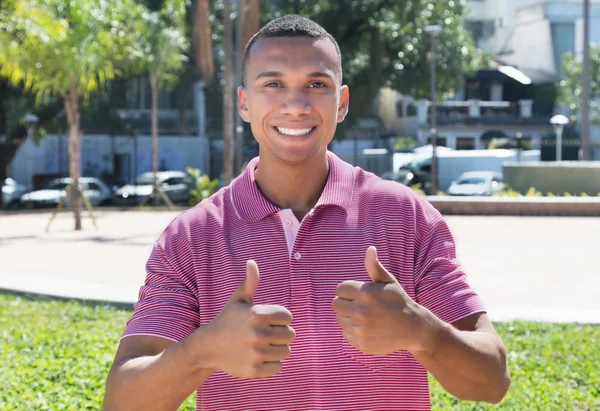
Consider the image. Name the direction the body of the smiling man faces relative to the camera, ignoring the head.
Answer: toward the camera

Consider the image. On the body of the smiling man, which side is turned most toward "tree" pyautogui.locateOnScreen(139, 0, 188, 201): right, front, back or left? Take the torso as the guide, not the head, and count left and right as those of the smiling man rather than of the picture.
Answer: back

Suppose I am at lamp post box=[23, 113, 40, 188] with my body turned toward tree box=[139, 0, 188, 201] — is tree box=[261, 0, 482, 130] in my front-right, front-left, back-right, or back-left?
front-left

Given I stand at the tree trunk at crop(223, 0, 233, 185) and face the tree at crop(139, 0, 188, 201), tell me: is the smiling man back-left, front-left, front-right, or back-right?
back-left

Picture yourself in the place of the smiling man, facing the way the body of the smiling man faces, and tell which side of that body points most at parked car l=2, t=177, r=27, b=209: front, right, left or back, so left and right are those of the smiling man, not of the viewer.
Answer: back

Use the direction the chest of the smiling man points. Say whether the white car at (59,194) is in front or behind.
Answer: behind

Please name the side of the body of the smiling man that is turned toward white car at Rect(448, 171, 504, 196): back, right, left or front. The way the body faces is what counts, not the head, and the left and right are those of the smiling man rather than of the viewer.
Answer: back

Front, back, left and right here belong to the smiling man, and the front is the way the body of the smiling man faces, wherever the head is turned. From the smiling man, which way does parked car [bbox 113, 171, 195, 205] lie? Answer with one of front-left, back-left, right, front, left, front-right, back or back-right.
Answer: back

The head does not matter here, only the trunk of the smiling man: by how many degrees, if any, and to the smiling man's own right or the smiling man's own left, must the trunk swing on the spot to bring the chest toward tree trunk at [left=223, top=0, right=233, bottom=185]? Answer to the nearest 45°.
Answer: approximately 180°

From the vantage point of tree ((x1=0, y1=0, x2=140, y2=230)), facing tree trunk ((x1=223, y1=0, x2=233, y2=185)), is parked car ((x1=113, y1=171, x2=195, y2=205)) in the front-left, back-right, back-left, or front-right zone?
front-left

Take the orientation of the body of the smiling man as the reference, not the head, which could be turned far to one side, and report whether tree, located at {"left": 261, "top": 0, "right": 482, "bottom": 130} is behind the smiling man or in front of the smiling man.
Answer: behind

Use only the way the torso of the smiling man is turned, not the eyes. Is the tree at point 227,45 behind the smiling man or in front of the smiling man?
behind

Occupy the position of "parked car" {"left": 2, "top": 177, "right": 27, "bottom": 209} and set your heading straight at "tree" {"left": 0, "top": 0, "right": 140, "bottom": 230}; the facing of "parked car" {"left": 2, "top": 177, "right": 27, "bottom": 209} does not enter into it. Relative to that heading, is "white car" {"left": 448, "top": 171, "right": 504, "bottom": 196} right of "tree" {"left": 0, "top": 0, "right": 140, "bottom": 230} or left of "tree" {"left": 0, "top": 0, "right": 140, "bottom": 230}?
left
